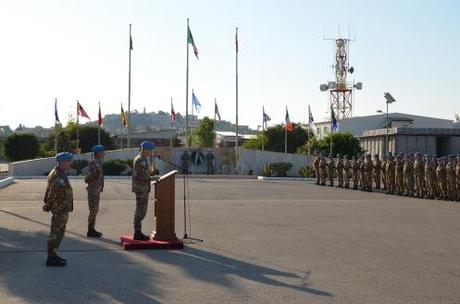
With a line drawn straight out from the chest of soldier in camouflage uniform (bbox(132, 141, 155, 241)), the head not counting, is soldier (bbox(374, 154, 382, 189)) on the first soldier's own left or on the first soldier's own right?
on the first soldier's own left

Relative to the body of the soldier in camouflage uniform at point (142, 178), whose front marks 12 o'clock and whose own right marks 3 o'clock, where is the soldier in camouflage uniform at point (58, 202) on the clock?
the soldier in camouflage uniform at point (58, 202) is roughly at 4 o'clock from the soldier in camouflage uniform at point (142, 178).

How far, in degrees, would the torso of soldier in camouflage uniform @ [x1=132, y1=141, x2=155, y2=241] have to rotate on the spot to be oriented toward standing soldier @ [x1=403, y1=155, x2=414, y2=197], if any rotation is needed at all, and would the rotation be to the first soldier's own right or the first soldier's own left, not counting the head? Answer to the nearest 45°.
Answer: approximately 45° to the first soldier's own left

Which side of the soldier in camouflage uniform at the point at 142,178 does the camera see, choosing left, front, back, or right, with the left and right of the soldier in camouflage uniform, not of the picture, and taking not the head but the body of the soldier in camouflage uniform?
right

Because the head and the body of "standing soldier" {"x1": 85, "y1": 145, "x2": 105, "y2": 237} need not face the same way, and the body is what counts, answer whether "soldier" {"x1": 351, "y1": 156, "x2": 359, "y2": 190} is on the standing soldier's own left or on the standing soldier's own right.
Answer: on the standing soldier's own left

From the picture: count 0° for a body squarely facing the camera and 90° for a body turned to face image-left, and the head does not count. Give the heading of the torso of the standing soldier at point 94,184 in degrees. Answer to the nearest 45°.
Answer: approximately 270°

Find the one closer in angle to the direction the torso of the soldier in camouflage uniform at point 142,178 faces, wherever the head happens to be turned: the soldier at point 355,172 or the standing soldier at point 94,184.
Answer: the soldier

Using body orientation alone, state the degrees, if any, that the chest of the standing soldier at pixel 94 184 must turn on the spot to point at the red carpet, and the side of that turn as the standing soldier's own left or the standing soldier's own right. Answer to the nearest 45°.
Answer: approximately 45° to the standing soldier's own right

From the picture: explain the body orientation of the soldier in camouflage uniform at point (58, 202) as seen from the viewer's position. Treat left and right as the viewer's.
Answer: facing to the right of the viewer

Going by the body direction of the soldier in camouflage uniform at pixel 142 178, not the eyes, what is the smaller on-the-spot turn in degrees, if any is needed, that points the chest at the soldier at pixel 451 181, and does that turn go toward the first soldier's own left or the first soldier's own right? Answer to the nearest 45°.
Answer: approximately 45° to the first soldier's own left
